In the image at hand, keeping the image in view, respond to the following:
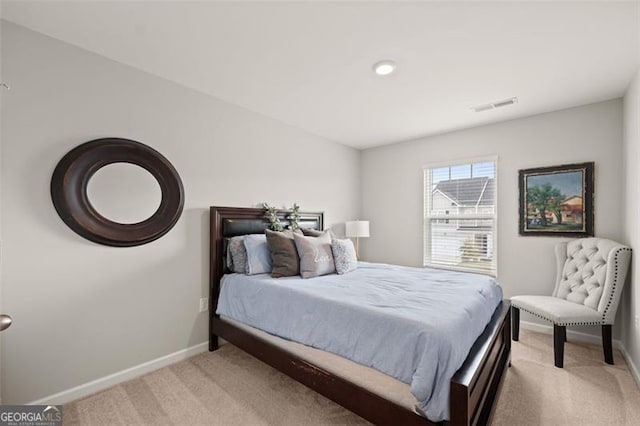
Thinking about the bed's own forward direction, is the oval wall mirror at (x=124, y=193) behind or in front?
behind

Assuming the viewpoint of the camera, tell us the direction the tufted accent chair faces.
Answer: facing the viewer and to the left of the viewer

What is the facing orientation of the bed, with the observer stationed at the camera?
facing the viewer and to the right of the viewer

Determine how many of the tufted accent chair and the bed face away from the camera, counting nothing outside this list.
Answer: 0

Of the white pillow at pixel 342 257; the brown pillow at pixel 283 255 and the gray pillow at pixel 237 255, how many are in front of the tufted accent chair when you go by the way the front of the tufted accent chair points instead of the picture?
3

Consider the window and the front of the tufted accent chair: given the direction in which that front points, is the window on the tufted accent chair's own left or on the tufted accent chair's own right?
on the tufted accent chair's own right

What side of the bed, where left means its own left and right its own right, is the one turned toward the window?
left

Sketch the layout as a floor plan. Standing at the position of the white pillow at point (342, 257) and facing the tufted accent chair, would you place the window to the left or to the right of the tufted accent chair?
left

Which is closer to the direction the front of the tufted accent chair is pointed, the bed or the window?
the bed

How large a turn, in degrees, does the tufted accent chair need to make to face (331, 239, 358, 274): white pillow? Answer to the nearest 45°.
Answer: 0° — it already faces it

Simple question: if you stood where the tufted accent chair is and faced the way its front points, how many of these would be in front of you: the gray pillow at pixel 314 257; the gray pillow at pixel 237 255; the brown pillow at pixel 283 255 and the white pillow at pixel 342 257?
4

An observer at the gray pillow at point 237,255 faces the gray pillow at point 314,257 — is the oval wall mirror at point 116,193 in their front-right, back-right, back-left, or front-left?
back-right
